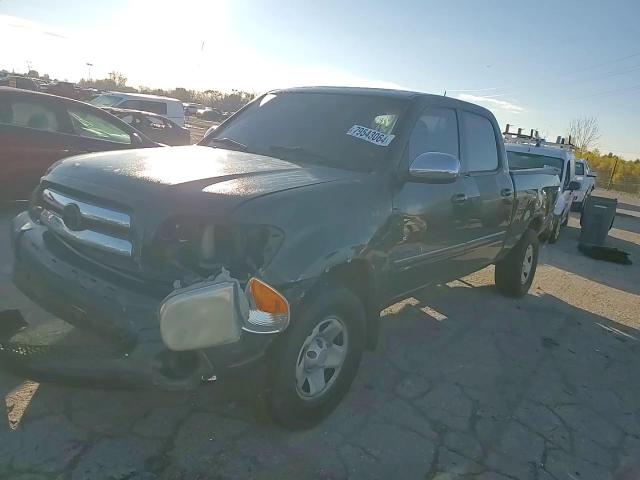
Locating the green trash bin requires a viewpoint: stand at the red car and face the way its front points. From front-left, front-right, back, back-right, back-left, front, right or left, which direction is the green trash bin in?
front

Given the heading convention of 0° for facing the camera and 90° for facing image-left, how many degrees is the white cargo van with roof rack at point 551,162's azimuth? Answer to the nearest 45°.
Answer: approximately 45°

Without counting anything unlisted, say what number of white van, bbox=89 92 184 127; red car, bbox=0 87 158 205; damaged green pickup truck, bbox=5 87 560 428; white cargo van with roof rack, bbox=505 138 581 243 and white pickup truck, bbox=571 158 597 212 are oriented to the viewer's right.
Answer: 1

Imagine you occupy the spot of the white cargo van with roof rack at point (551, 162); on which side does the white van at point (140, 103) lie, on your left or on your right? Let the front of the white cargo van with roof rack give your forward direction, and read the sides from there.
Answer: on your right

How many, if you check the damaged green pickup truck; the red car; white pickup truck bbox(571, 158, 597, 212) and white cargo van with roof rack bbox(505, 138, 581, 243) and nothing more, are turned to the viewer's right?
1

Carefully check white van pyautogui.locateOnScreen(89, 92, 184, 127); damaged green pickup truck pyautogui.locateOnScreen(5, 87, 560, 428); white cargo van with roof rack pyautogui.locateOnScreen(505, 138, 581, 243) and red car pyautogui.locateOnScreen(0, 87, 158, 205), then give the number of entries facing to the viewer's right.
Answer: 1

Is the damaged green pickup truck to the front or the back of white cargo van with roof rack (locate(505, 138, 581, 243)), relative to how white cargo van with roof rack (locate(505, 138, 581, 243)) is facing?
to the front

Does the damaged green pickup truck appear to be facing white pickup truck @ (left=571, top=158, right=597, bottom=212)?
no

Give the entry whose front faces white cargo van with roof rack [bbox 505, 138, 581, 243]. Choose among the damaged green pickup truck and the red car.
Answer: the red car

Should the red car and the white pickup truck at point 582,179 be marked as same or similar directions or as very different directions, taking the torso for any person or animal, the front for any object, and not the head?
very different directions

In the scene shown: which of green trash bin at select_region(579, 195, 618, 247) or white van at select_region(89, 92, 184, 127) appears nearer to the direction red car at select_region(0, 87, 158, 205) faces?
the green trash bin

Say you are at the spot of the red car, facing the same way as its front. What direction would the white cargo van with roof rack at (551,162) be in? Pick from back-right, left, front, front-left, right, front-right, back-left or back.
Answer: front

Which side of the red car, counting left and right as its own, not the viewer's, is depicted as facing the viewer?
right
